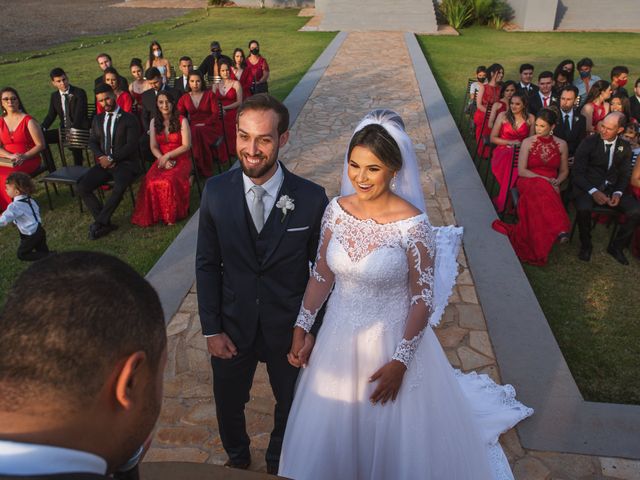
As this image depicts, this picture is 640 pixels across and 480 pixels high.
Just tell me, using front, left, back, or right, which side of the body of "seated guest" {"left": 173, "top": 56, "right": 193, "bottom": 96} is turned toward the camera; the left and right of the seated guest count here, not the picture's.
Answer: front

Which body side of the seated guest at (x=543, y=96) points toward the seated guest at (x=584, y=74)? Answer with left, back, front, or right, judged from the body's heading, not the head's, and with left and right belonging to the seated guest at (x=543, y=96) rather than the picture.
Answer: back

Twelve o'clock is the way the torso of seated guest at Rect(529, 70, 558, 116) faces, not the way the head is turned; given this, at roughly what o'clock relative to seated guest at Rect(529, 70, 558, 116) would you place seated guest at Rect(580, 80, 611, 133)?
seated guest at Rect(580, 80, 611, 133) is roughly at 10 o'clock from seated guest at Rect(529, 70, 558, 116).

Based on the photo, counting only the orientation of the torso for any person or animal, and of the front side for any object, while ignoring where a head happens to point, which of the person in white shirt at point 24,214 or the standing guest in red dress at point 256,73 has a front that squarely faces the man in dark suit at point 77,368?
the standing guest in red dress

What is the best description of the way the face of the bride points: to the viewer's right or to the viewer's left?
to the viewer's left

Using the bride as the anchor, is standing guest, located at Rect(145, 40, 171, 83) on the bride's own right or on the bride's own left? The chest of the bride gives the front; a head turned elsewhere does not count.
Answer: on the bride's own right

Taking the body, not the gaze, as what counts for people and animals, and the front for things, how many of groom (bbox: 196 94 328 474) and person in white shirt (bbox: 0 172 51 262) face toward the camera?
1

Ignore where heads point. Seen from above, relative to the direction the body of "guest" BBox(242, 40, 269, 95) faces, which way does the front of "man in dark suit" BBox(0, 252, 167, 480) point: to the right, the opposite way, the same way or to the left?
the opposite way

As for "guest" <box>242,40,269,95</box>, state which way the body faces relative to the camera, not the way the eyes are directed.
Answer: toward the camera

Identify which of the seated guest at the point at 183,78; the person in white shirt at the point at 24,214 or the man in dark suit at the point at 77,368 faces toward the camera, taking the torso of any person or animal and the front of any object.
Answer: the seated guest

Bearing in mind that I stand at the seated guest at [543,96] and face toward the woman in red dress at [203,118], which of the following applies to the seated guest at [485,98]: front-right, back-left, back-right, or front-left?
front-right

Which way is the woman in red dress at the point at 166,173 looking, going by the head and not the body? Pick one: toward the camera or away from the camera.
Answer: toward the camera

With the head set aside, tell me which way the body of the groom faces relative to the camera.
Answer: toward the camera

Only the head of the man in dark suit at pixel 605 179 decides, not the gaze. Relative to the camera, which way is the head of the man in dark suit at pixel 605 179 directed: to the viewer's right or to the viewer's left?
to the viewer's left

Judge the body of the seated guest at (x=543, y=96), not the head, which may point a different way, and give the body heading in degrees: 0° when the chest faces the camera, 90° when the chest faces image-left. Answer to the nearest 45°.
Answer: approximately 0°

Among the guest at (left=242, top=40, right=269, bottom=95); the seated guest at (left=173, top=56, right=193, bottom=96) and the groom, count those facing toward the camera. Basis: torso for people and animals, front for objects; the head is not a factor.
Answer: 3

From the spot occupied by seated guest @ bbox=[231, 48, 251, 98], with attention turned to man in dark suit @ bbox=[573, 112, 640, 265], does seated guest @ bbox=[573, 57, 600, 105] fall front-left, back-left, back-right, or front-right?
front-left
